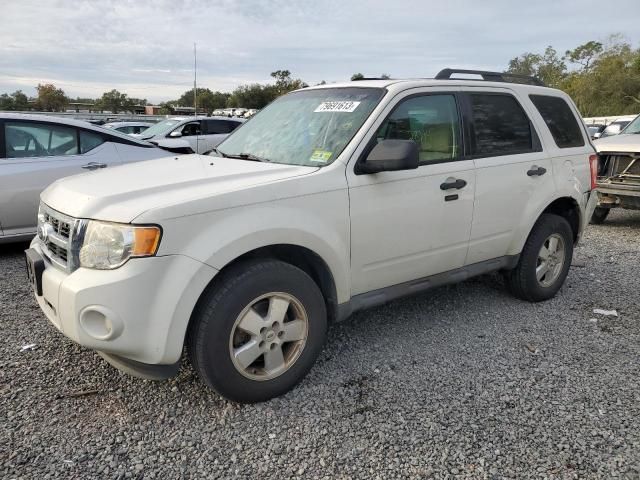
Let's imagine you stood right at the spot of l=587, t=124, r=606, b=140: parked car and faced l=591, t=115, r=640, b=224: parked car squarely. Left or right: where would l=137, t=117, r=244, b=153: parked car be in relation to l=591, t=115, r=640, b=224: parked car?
right

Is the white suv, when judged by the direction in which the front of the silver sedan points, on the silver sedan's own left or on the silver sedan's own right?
on the silver sedan's own left

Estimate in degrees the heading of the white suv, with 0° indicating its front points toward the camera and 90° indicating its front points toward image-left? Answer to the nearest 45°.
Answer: approximately 45°

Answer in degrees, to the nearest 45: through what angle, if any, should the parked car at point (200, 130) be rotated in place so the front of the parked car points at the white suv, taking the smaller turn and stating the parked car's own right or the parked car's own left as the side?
approximately 45° to the parked car's own left

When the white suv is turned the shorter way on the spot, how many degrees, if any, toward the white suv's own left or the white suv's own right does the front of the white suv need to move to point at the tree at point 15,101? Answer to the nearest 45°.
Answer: approximately 90° to the white suv's own right

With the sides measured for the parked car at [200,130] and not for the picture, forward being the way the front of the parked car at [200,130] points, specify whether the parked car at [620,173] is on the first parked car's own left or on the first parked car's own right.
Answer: on the first parked car's own left

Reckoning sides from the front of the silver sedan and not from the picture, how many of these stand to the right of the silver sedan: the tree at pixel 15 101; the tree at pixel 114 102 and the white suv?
2

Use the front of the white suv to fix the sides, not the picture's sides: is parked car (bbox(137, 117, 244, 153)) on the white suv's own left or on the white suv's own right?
on the white suv's own right

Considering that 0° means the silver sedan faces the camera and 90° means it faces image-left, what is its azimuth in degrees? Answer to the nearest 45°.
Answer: approximately 90°

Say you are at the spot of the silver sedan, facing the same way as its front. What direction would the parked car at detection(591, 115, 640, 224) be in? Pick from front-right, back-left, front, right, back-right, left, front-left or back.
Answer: back

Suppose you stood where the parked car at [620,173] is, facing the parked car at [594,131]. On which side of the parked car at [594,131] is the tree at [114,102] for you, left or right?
left

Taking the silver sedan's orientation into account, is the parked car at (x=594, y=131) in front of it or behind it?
behind
